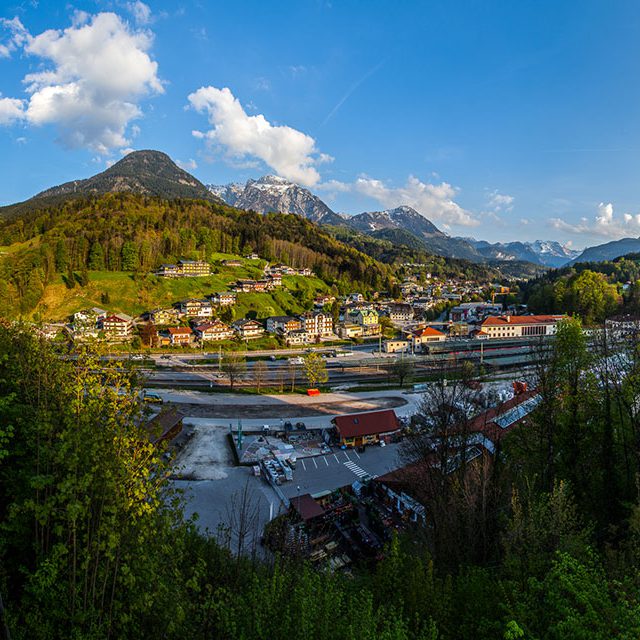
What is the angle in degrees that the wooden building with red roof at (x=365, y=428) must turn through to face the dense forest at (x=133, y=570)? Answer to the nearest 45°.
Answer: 0° — it already faces it

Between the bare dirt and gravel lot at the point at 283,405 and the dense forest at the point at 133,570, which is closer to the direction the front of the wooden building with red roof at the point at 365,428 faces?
the dense forest

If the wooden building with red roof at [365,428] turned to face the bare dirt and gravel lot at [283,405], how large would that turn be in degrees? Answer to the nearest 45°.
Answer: approximately 135° to its right

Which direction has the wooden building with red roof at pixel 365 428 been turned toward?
toward the camera
